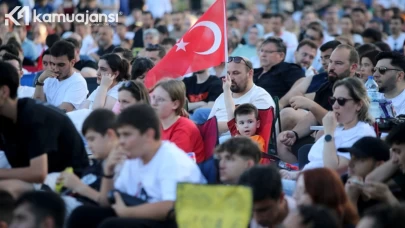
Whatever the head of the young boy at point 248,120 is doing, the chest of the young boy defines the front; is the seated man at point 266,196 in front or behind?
in front

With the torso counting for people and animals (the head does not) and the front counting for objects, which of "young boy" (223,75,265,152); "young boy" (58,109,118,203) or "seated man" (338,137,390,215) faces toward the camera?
"young boy" (223,75,265,152)

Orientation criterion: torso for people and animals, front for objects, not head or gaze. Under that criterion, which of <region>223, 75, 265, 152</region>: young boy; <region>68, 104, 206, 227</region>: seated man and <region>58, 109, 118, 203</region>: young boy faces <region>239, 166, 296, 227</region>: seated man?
<region>223, 75, 265, 152</region>: young boy

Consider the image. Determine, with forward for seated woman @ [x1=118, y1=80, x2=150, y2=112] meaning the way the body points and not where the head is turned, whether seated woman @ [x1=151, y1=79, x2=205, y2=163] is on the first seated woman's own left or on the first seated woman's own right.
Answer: on the first seated woman's own left

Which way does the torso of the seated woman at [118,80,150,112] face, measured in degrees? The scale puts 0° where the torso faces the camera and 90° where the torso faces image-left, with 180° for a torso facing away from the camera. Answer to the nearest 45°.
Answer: approximately 45°

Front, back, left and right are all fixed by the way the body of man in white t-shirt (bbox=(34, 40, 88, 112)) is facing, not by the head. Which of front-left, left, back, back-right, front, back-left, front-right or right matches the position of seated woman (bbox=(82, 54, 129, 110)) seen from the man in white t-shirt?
left
